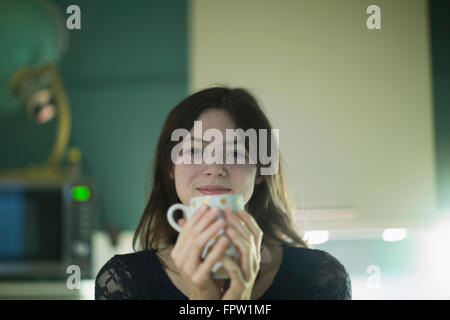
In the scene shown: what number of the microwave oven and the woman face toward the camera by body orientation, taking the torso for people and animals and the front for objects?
2

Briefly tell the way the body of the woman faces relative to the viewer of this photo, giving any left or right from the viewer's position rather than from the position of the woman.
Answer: facing the viewer

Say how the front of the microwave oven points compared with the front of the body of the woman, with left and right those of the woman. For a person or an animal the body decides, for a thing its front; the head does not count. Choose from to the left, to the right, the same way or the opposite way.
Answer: the same way

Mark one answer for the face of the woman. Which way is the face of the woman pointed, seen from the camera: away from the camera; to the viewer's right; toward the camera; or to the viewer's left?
toward the camera

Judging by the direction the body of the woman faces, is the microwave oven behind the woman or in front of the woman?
behind

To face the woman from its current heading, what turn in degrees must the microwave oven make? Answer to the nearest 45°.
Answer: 0° — it already faces them
